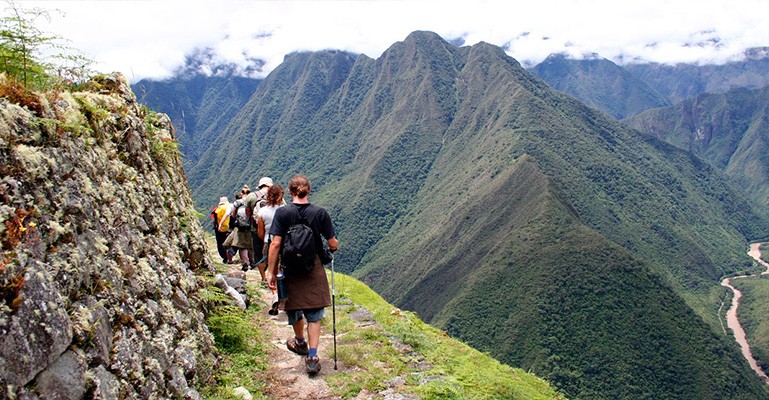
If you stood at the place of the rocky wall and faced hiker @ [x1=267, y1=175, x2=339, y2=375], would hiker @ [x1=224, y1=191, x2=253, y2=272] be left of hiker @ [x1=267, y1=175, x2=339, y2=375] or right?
left

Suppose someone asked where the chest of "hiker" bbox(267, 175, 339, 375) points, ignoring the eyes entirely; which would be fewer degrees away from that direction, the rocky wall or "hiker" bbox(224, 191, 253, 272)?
the hiker

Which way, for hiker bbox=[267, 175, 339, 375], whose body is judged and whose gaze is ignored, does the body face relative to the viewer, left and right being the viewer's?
facing away from the viewer
